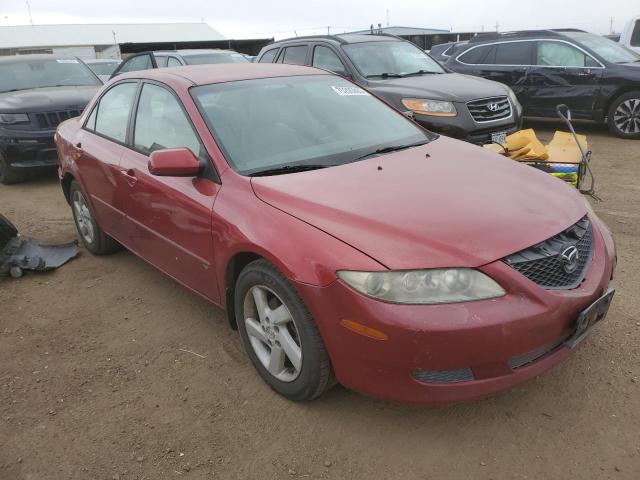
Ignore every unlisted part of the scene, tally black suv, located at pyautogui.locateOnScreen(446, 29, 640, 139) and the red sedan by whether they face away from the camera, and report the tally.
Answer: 0

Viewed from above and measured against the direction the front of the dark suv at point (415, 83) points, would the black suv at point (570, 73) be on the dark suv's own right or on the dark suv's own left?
on the dark suv's own left

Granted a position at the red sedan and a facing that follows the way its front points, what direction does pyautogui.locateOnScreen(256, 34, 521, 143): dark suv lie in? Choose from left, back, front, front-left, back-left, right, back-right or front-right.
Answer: back-left

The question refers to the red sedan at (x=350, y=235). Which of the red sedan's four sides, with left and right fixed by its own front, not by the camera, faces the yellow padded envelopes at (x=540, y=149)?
left

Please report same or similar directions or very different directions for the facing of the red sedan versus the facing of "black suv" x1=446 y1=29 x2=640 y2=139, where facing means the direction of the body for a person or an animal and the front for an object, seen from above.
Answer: same or similar directions

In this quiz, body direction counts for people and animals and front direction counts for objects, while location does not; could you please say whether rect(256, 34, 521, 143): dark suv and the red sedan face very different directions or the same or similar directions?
same or similar directions

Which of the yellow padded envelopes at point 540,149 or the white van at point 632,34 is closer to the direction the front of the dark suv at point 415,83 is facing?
the yellow padded envelopes

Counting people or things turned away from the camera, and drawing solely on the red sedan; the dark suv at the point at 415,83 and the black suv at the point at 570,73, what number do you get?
0

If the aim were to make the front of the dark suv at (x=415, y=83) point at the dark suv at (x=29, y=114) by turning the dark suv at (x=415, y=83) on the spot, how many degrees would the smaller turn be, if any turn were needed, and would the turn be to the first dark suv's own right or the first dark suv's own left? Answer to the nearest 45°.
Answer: approximately 135° to the first dark suv's own right

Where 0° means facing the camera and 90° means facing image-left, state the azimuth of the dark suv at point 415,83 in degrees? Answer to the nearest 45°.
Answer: approximately 315°

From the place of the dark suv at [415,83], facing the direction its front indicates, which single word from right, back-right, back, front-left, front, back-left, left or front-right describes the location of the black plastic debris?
right

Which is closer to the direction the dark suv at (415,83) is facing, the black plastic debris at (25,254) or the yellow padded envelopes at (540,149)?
the yellow padded envelopes

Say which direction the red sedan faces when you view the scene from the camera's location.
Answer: facing the viewer and to the right of the viewer
